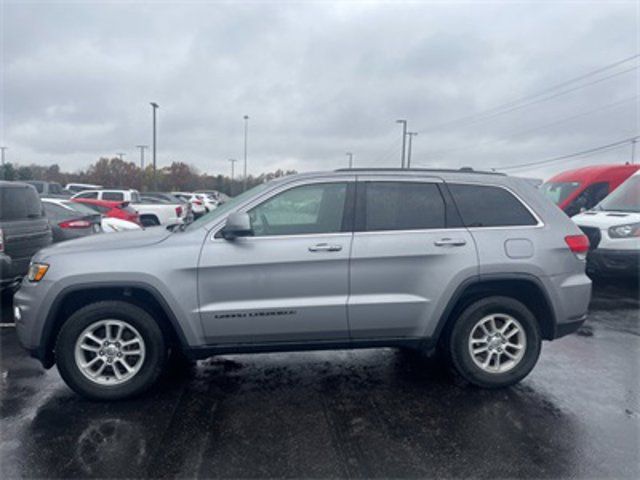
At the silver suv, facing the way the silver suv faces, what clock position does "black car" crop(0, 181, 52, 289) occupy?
The black car is roughly at 1 o'clock from the silver suv.

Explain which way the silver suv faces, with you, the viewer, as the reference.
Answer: facing to the left of the viewer

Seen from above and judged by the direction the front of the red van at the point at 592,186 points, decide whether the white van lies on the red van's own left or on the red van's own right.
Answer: on the red van's own left

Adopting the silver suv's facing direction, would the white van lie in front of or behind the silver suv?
behind

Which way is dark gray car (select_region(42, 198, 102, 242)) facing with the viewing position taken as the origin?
facing away from the viewer and to the left of the viewer

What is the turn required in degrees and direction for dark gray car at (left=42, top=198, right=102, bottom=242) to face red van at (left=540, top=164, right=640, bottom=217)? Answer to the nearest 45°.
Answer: approximately 135° to its right

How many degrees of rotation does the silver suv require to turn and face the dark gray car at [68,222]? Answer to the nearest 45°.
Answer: approximately 45° to its right
